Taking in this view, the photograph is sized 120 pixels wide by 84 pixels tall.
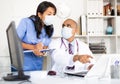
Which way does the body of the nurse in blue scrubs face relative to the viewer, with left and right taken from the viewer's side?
facing the viewer and to the right of the viewer
